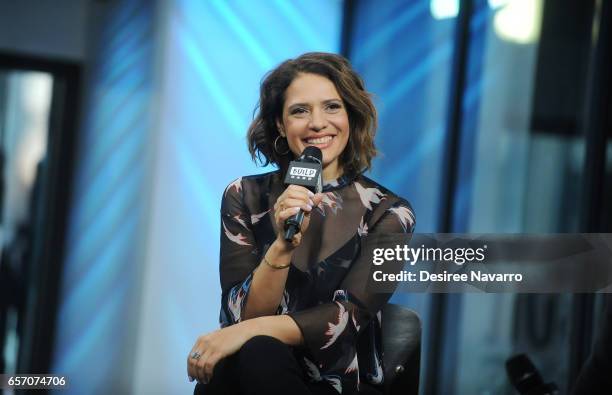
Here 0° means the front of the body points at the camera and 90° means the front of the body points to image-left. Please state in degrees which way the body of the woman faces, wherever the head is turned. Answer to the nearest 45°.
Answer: approximately 0°
